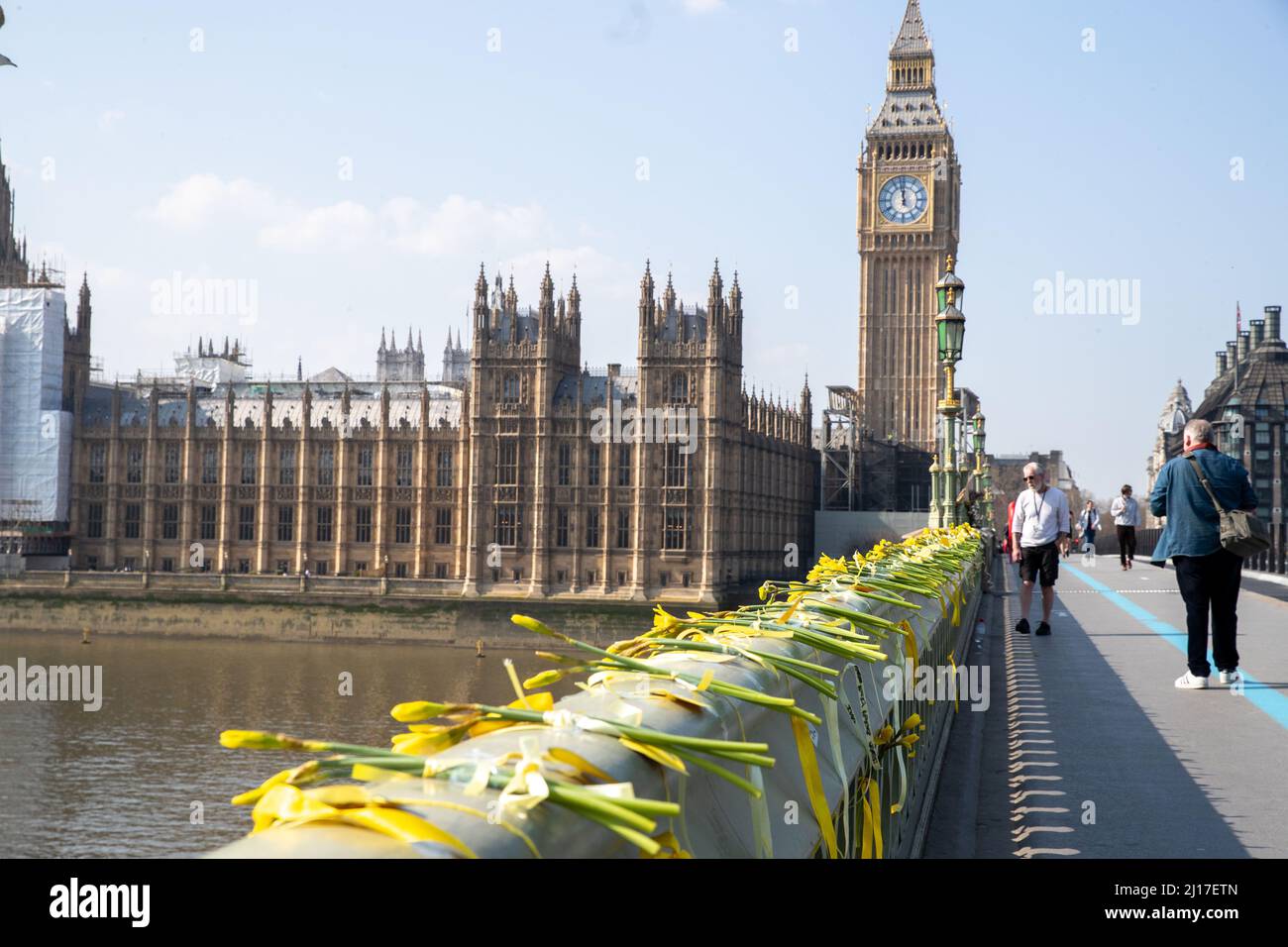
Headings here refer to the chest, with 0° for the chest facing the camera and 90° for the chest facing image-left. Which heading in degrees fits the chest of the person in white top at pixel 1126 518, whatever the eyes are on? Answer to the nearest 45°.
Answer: approximately 0°

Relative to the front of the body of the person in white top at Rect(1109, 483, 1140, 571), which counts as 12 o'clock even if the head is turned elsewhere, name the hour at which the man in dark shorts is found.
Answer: The man in dark shorts is roughly at 12 o'clock from the person in white top.

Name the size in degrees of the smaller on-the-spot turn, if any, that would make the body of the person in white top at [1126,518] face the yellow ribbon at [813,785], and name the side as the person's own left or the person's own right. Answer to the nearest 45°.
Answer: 0° — they already face it

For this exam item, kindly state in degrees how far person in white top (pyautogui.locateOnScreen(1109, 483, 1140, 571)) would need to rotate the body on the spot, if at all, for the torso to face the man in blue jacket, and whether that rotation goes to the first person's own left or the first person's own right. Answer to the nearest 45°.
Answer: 0° — they already face them
